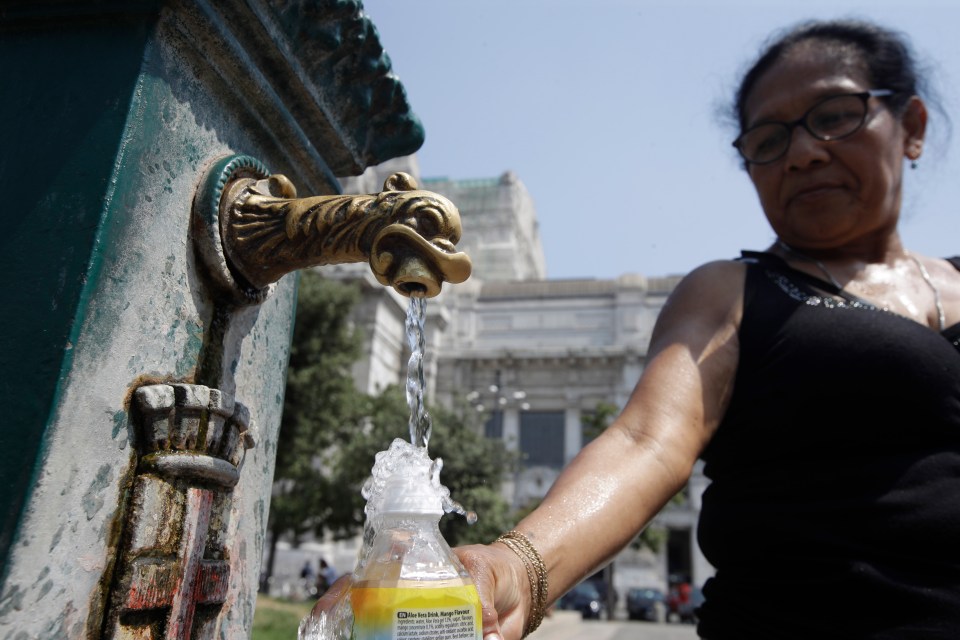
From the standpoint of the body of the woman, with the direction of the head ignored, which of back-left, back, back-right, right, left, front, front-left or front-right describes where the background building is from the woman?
back

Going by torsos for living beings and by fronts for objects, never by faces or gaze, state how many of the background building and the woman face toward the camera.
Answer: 2

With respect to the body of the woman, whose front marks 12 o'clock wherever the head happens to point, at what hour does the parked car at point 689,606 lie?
The parked car is roughly at 6 o'clock from the woman.

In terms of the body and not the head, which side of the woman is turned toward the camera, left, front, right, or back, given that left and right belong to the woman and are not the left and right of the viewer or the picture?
front

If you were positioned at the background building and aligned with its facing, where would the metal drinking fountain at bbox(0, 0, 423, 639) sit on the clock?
The metal drinking fountain is roughly at 12 o'clock from the background building.

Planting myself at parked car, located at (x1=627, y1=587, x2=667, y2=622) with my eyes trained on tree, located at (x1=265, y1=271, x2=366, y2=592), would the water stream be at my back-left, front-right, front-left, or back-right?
front-left

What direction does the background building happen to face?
toward the camera
